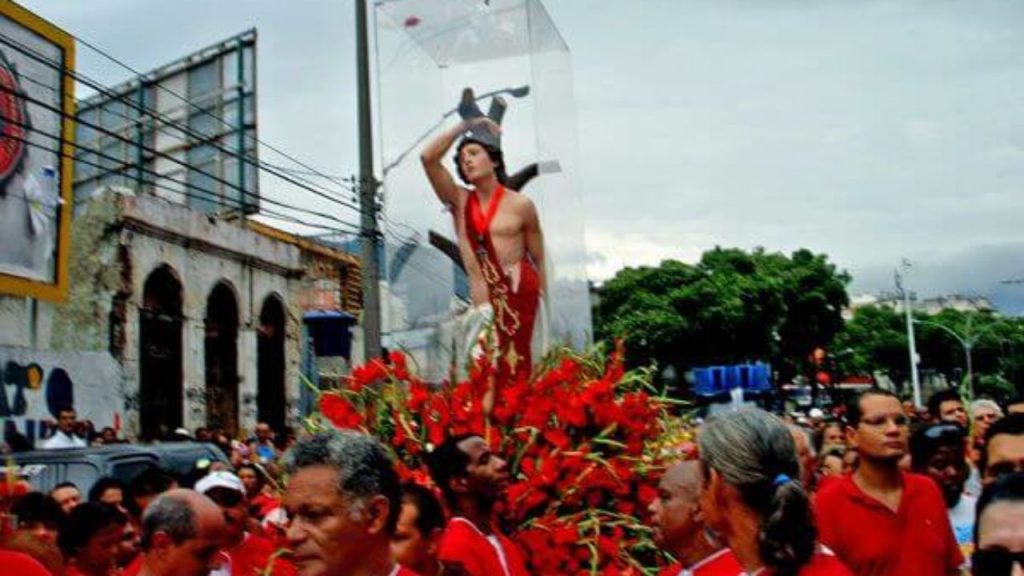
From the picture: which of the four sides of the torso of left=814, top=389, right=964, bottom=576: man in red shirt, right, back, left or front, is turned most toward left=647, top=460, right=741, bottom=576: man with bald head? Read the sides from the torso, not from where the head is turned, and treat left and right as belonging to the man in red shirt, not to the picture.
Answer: right

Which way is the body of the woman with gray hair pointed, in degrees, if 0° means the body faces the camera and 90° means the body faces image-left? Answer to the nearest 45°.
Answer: approximately 135°

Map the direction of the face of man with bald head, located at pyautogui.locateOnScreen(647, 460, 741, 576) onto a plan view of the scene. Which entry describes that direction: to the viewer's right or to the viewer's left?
to the viewer's left

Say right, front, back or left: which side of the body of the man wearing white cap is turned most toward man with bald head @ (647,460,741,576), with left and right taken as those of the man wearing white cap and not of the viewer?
left

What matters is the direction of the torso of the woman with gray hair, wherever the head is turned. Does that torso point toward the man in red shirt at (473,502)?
yes
